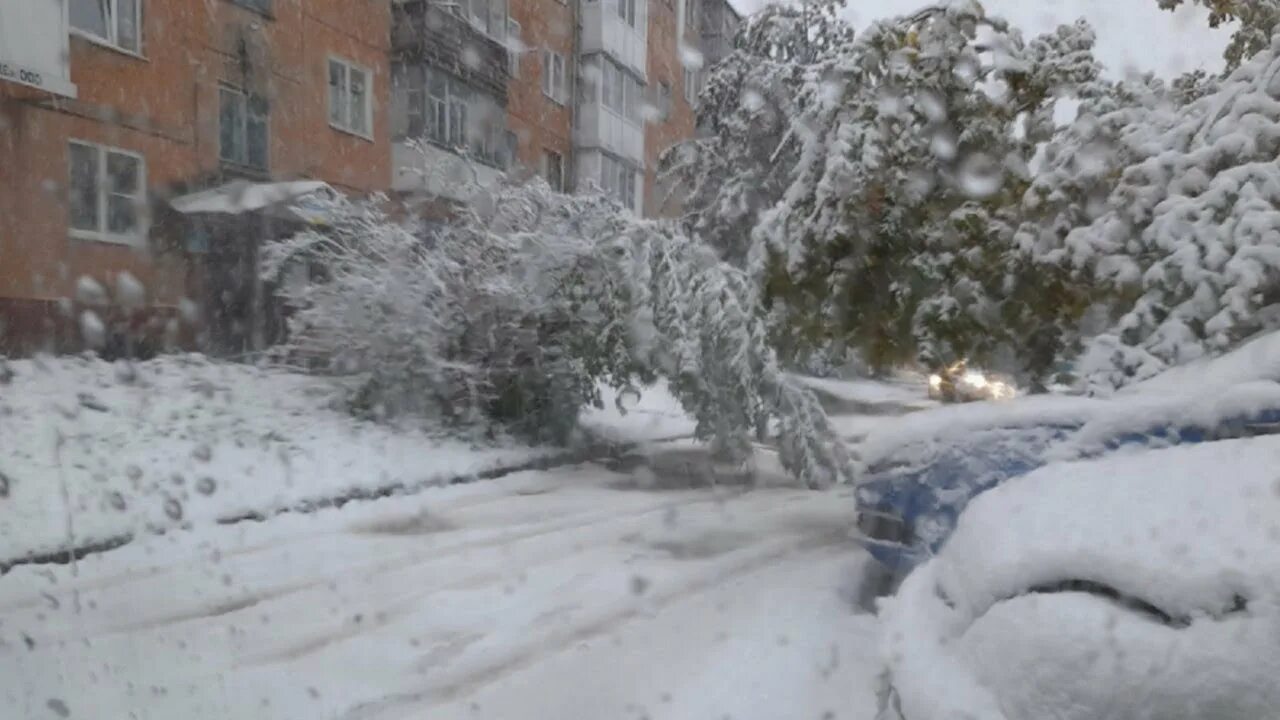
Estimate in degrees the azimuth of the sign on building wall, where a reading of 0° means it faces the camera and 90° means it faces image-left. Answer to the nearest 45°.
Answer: approximately 315°

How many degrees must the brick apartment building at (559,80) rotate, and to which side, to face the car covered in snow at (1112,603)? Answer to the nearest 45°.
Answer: approximately 45° to its right

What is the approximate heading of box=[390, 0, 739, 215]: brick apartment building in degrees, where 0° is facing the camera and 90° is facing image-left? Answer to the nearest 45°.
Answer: approximately 315°
